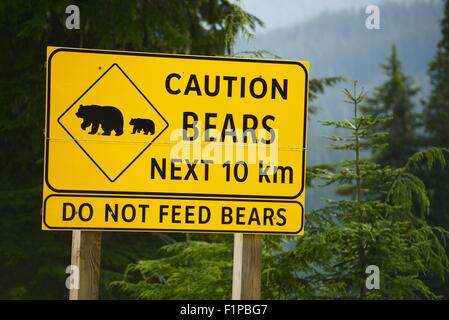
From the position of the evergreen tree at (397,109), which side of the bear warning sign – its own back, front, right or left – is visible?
back

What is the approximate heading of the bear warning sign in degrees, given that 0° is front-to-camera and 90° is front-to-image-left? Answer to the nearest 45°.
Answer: approximately 0°

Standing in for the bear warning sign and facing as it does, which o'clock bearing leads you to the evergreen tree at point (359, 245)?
The evergreen tree is roughly at 7 o'clock from the bear warning sign.

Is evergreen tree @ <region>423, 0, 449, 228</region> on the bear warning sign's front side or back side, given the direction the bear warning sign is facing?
on the back side

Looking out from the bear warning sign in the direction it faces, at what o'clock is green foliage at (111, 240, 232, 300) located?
The green foliage is roughly at 6 o'clock from the bear warning sign.
